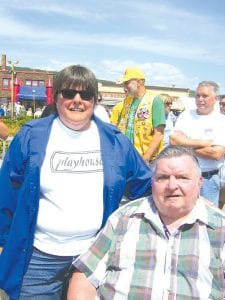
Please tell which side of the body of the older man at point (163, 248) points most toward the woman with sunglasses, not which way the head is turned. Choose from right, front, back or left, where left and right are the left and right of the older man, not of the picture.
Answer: right

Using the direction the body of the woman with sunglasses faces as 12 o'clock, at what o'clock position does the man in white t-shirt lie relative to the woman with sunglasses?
The man in white t-shirt is roughly at 7 o'clock from the woman with sunglasses.

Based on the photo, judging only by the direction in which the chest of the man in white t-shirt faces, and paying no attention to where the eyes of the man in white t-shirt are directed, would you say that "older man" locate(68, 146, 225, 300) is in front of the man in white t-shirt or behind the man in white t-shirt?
in front

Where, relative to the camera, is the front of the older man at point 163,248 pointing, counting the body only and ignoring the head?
toward the camera

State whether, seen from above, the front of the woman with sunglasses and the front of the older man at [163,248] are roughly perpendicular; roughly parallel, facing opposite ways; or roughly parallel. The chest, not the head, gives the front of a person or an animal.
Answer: roughly parallel

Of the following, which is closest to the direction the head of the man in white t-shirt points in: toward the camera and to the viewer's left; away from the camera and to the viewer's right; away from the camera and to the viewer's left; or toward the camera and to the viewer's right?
toward the camera and to the viewer's left

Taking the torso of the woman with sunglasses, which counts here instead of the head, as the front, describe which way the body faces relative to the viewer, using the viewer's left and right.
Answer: facing the viewer

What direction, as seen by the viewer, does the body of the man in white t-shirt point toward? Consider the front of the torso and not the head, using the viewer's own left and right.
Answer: facing the viewer and to the left of the viewer

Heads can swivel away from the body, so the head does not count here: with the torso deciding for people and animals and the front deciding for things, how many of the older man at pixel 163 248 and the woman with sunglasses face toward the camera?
2

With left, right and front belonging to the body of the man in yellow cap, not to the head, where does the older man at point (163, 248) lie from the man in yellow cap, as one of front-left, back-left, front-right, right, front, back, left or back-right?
front-left

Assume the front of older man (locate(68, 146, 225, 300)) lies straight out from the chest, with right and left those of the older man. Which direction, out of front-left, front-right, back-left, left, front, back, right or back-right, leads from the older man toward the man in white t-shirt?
back

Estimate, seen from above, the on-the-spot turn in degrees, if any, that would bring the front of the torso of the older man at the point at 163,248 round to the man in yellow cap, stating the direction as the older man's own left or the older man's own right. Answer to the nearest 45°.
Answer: approximately 180°
